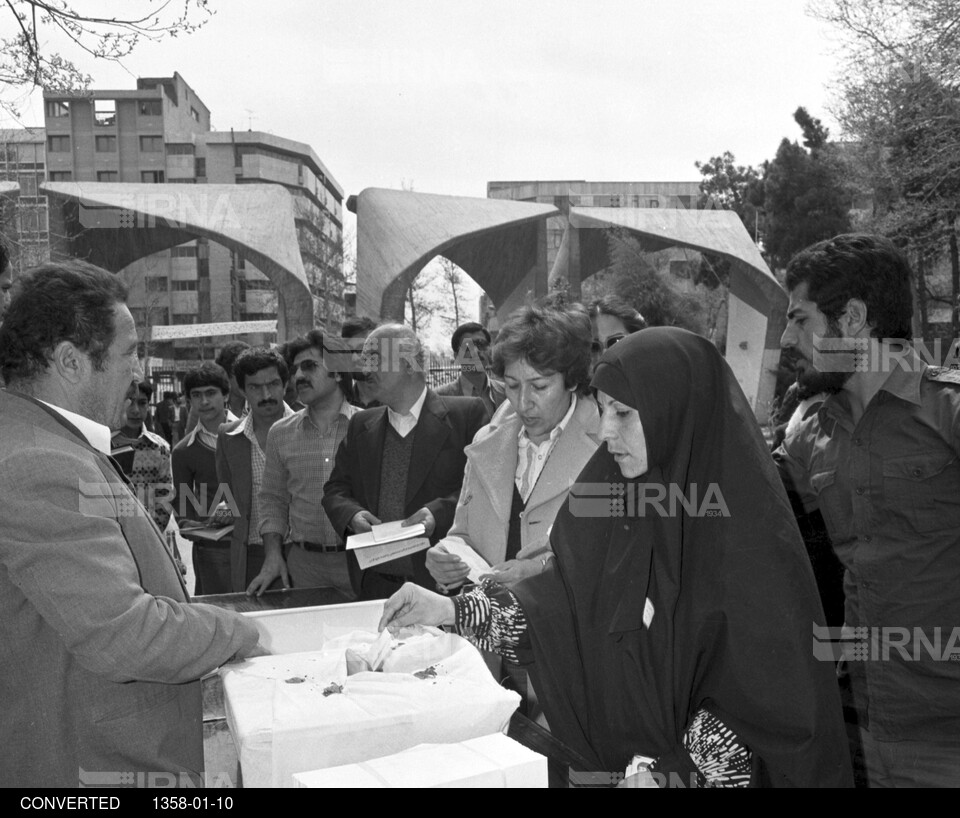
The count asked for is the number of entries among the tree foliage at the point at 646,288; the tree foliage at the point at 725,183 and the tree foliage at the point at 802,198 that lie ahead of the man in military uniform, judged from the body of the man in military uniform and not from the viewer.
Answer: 0

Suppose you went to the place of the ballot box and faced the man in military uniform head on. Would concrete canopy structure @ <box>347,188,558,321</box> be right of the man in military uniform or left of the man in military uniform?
left

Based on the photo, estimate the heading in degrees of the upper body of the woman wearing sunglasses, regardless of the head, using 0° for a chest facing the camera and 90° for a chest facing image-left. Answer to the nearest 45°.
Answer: approximately 45°

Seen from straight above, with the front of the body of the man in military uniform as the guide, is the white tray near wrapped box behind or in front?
in front

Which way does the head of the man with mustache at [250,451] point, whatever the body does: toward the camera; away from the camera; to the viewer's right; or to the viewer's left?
toward the camera

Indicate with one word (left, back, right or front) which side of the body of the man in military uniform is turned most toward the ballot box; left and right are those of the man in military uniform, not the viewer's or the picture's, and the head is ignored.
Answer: front

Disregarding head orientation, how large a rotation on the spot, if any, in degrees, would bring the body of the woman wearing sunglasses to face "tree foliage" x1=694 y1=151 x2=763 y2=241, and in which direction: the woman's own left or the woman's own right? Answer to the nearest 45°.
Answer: approximately 135° to the woman's own right

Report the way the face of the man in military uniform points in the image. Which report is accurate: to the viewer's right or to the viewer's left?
to the viewer's left

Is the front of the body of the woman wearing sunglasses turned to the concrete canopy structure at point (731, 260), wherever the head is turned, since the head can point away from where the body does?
no

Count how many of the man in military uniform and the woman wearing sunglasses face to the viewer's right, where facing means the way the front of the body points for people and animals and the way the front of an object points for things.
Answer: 0

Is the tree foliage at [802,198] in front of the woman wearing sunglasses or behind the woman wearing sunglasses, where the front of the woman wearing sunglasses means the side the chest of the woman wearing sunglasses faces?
behind

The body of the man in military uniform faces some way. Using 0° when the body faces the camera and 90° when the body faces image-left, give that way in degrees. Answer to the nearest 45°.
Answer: approximately 45°

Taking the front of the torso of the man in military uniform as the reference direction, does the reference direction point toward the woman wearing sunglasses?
no

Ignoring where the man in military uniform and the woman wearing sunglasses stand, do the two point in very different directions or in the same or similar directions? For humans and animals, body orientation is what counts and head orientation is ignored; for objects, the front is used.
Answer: same or similar directions

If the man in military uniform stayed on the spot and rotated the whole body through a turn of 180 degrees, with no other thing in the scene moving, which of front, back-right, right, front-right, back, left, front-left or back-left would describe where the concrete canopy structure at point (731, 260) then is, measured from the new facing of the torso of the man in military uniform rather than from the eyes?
front-left
